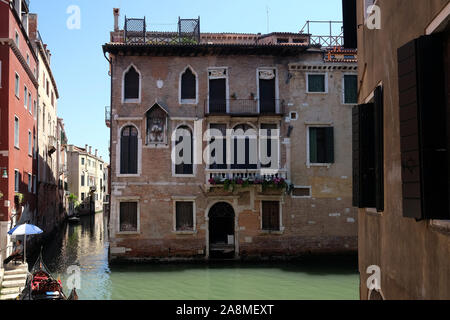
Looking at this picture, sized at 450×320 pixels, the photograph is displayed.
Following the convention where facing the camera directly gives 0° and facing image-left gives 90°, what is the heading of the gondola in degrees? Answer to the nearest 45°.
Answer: approximately 180°

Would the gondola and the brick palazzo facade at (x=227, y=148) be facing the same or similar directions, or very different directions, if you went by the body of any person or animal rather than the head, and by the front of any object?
very different directions

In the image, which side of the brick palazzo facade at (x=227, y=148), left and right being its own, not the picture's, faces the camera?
front

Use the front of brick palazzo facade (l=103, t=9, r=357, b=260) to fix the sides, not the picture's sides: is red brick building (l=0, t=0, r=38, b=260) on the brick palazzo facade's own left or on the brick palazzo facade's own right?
on the brick palazzo facade's own right

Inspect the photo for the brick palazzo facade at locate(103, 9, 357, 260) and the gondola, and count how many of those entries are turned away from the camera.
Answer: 1

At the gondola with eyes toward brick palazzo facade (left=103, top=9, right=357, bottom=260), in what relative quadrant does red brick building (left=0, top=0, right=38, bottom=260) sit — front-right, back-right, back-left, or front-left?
front-left

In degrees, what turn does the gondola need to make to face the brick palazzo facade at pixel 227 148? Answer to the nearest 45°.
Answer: approximately 45° to its right

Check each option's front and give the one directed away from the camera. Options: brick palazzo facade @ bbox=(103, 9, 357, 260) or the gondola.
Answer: the gondola

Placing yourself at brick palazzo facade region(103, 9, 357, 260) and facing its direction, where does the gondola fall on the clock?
The gondola is roughly at 1 o'clock from the brick palazzo facade.

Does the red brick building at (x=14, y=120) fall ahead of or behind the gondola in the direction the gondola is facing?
ahead
